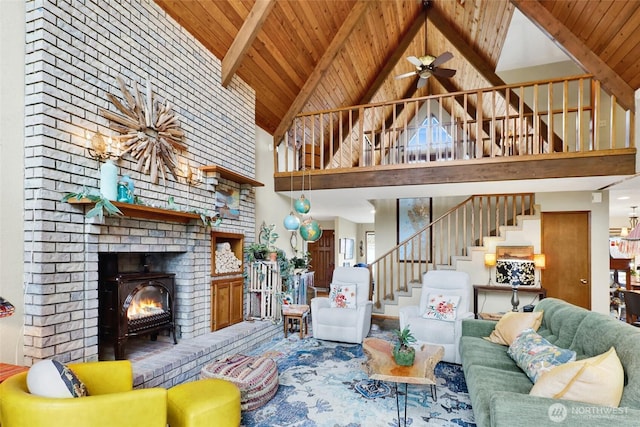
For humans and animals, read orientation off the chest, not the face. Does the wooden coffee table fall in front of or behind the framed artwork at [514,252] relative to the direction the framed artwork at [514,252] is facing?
in front

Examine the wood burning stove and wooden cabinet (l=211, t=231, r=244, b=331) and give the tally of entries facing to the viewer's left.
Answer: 0

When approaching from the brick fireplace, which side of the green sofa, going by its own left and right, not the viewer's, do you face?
front

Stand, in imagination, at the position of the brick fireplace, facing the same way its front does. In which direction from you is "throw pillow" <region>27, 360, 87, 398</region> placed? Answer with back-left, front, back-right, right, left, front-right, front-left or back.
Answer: front-right

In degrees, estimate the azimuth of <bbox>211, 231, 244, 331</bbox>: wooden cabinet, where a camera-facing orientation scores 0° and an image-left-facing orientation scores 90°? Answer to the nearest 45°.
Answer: approximately 315°

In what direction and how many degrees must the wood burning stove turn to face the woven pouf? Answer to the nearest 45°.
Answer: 0° — it already faces it

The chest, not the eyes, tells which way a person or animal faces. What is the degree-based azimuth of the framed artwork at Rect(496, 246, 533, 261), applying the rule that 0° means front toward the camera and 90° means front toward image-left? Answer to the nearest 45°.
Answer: approximately 0°

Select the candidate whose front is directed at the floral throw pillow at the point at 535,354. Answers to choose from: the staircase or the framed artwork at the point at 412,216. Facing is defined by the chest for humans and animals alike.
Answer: the framed artwork

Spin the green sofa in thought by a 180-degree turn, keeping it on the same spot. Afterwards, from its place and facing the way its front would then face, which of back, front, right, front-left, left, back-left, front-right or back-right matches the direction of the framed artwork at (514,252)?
left

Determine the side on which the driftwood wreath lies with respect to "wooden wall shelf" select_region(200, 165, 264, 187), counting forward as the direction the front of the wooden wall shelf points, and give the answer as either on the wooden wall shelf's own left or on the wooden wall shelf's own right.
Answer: on the wooden wall shelf's own right

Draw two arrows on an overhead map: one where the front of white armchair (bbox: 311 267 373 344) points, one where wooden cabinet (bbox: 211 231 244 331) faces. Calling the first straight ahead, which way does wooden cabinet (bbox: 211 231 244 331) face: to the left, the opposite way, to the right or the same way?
to the left

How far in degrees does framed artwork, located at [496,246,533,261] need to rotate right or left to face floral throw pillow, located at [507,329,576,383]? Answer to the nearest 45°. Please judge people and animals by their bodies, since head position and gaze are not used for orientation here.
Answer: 0° — it already faces it

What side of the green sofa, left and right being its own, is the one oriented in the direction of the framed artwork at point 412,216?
right
